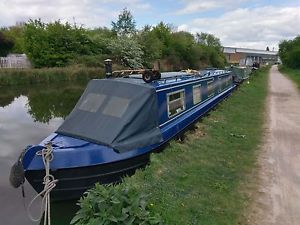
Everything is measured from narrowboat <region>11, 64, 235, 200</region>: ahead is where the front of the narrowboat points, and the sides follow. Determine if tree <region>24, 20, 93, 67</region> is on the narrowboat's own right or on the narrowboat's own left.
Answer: on the narrowboat's own right

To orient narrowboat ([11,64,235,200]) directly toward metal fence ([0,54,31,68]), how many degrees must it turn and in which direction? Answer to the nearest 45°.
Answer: approximately 135° to its right

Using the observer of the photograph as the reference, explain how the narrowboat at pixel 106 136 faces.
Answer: facing the viewer and to the left of the viewer

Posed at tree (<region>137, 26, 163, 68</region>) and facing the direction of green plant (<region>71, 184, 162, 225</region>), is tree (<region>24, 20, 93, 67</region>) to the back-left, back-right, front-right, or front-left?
front-right

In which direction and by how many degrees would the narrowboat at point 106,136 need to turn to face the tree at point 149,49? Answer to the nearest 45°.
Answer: approximately 135° to its right

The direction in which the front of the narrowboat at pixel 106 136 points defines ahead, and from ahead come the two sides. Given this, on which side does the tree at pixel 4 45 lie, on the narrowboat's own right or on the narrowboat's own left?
on the narrowboat's own right

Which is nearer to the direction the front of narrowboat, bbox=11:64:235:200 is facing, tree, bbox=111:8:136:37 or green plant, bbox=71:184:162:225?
the green plant

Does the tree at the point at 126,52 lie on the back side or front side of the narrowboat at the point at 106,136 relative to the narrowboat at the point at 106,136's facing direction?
on the back side

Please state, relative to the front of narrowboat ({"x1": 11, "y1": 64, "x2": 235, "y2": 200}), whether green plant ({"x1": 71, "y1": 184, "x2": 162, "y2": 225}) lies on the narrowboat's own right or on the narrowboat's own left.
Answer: on the narrowboat's own left

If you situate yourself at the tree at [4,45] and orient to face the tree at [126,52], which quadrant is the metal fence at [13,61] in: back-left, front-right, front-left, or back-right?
front-right
